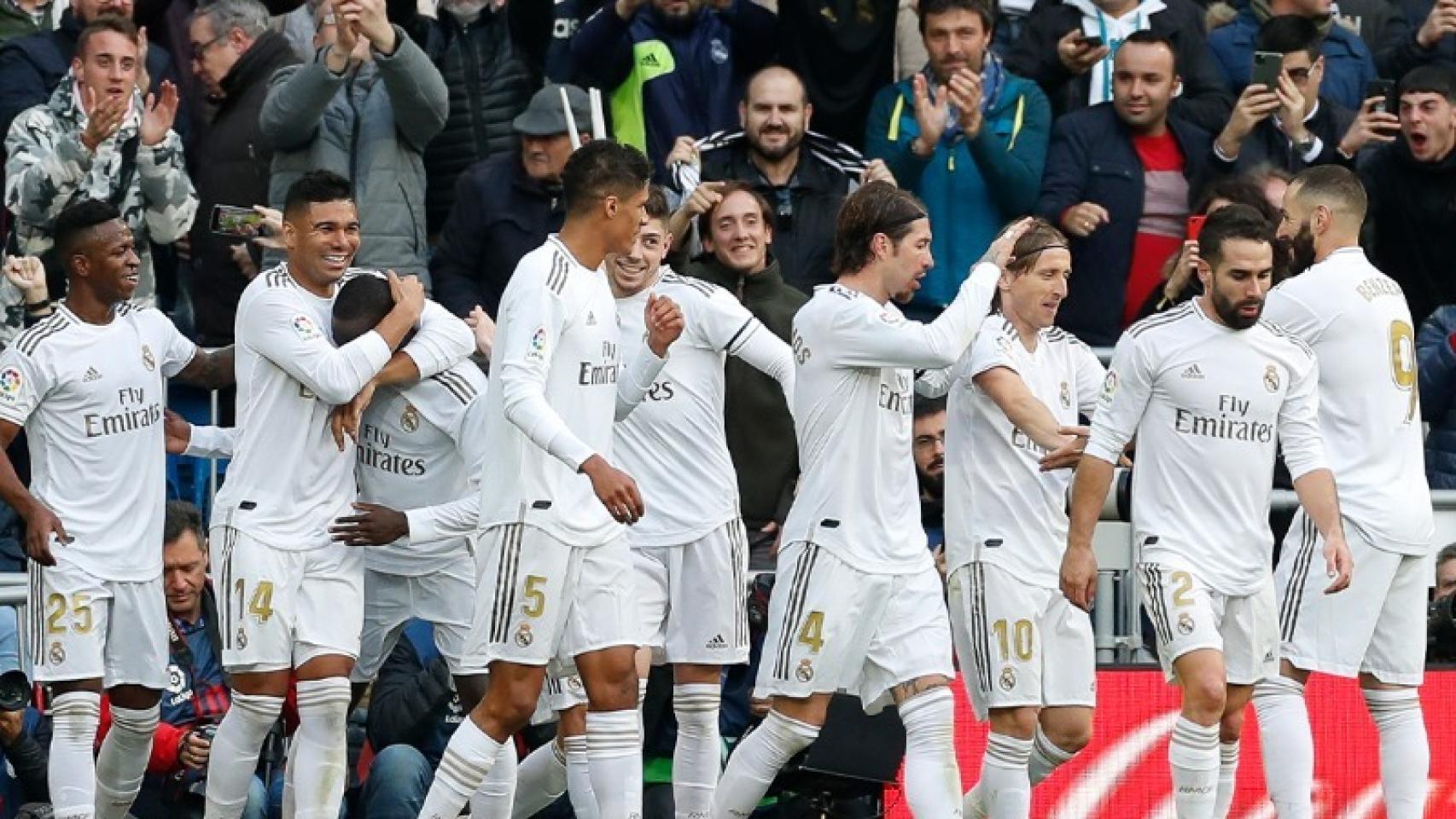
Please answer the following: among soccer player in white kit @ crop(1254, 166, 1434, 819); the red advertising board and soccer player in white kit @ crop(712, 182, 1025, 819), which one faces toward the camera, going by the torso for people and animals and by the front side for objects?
the red advertising board

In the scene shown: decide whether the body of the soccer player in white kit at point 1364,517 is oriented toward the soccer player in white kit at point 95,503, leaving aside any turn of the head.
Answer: no

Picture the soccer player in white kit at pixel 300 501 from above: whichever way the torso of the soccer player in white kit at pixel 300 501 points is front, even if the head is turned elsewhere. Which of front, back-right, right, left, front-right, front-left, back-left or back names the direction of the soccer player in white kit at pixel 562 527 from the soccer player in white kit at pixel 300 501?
front

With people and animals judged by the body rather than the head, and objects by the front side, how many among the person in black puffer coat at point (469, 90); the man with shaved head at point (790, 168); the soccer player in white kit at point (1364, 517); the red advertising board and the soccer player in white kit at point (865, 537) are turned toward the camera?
3

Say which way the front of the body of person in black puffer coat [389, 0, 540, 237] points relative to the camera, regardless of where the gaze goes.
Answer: toward the camera

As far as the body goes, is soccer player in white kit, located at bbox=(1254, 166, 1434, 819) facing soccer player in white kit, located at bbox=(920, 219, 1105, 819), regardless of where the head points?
no

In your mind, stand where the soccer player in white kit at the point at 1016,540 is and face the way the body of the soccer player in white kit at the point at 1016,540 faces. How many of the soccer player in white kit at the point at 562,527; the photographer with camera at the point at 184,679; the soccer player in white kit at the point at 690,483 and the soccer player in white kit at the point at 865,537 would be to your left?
0

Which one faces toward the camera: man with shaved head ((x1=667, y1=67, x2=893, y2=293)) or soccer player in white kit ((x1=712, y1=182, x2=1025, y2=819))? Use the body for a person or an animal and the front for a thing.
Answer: the man with shaved head

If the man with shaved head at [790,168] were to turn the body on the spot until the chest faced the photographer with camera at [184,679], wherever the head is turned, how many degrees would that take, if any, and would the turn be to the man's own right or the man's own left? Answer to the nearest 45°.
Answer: approximately 45° to the man's own right

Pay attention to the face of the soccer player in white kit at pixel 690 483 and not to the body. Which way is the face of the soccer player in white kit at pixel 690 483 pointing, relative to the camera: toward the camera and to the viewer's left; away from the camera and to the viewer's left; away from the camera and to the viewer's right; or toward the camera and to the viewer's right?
toward the camera and to the viewer's left

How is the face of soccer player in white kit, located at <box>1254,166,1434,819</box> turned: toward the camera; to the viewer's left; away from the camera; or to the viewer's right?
to the viewer's left

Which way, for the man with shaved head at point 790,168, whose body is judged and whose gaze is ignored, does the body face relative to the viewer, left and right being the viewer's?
facing the viewer
